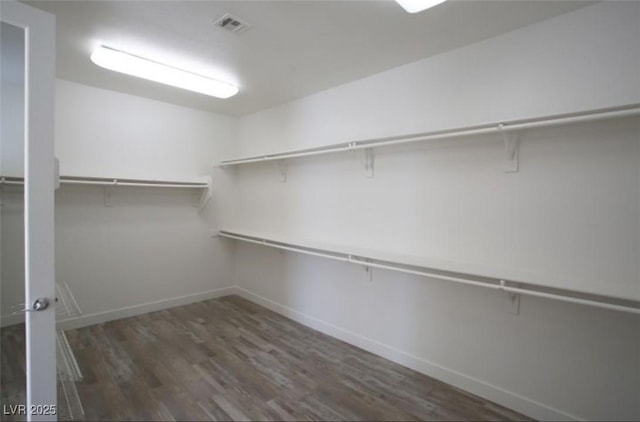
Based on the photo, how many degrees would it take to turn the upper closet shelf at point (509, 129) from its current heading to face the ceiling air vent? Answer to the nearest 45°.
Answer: approximately 45° to its right

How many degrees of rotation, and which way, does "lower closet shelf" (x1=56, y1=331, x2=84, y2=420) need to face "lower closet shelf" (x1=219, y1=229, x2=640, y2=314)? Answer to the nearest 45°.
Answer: approximately 45° to its right

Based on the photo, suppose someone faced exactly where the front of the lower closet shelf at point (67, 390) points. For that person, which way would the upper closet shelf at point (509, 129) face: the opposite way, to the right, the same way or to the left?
the opposite way

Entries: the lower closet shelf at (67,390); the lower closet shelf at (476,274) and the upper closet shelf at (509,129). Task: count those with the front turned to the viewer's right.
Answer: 1

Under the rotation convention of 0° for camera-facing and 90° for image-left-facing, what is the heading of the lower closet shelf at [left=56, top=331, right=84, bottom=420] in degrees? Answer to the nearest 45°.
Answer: approximately 270°

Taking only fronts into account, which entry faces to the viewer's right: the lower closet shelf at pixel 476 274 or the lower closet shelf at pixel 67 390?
the lower closet shelf at pixel 67 390

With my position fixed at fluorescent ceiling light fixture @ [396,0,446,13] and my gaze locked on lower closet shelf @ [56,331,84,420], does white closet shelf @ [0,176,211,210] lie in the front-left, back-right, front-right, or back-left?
front-right

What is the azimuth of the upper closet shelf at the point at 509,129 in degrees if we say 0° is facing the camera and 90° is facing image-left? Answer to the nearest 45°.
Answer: approximately 45°

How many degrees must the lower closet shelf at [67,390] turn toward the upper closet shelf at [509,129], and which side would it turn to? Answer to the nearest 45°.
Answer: approximately 45° to its right

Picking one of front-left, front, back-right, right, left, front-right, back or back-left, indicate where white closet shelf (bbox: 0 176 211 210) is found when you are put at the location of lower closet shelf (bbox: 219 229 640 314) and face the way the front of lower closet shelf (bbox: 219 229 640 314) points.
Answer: front-right

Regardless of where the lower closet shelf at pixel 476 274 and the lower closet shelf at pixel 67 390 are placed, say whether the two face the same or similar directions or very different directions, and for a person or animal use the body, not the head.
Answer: very different directions

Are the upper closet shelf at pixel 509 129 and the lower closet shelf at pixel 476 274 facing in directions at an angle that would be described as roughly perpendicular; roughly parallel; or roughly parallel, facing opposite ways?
roughly parallel

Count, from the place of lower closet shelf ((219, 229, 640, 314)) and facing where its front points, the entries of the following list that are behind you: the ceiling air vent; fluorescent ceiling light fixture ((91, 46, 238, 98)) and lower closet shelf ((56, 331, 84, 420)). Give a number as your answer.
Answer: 0

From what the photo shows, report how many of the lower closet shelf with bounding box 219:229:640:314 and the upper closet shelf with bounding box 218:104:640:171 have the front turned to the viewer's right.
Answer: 0
